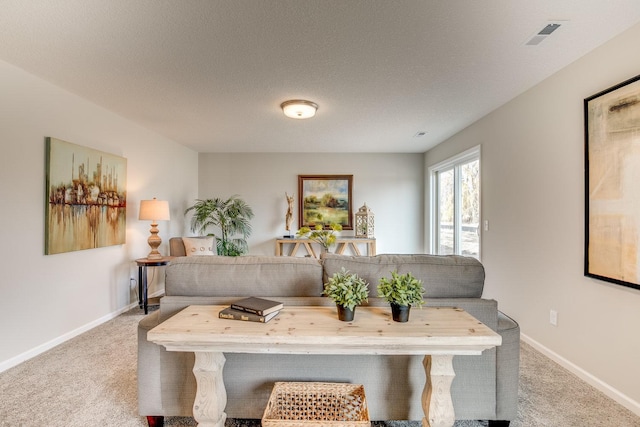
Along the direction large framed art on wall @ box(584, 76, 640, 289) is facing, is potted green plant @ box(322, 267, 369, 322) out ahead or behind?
ahead

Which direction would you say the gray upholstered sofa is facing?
away from the camera

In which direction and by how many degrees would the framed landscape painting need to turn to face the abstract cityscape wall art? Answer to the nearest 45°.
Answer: approximately 45° to its right

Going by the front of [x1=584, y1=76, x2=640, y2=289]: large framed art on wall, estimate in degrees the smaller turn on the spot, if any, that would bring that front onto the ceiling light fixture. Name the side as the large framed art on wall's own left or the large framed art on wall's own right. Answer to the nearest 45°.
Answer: approximately 45° to the large framed art on wall's own right

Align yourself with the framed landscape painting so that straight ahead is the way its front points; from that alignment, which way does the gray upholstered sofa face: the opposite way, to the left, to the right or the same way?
the opposite way

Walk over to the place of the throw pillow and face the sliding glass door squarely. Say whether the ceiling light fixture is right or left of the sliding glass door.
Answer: right

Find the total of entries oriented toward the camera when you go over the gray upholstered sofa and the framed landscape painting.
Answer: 1

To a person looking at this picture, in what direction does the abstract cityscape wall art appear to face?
facing the viewer and to the right of the viewer

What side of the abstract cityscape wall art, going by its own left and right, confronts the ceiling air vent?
front

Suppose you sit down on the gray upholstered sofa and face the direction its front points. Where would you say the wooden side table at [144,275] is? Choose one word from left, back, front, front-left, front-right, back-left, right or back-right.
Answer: front-left

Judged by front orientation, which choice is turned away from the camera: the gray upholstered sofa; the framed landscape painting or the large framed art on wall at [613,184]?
the gray upholstered sofa

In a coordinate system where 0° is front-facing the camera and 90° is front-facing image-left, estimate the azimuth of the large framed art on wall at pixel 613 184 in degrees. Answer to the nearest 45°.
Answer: approximately 45°

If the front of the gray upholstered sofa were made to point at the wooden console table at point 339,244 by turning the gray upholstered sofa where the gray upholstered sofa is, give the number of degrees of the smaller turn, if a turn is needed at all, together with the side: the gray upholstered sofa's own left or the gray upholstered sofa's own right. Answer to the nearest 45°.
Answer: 0° — it already faces it

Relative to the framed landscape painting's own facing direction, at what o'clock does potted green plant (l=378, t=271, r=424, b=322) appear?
The potted green plant is roughly at 12 o'clock from the framed landscape painting.

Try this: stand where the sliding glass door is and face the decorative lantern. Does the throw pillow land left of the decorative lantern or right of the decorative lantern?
left

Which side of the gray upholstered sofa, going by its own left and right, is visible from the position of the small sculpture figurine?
front
